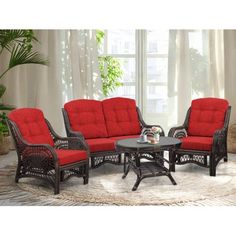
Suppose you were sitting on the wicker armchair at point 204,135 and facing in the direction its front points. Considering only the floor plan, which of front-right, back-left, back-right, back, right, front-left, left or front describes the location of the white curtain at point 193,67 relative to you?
back-right

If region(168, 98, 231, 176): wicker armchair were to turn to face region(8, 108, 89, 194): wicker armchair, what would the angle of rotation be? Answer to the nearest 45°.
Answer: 0° — it already faces it

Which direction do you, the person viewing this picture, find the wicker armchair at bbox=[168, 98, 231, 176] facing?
facing the viewer and to the left of the viewer

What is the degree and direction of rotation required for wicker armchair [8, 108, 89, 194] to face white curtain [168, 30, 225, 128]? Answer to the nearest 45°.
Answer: approximately 90° to its left

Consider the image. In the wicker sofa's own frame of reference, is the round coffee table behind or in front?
in front

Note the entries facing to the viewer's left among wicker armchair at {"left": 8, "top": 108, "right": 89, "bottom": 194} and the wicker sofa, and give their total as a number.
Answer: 0

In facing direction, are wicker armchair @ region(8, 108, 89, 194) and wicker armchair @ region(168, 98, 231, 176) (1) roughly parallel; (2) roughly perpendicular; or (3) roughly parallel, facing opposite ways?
roughly perpendicular

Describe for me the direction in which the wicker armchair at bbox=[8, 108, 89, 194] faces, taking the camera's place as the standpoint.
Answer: facing the viewer and to the right of the viewer

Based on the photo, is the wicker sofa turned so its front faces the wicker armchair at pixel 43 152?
no

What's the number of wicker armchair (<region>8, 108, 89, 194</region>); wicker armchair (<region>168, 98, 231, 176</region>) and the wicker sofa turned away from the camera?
0

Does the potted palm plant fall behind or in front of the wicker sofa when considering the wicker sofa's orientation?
behind

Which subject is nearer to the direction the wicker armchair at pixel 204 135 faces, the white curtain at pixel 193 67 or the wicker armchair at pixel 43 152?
the wicker armchair

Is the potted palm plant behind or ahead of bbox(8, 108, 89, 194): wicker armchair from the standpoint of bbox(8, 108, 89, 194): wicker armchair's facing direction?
behind

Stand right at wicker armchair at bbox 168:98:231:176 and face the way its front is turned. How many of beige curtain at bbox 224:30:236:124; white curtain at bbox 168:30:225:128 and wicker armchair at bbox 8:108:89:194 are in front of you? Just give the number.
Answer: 1
